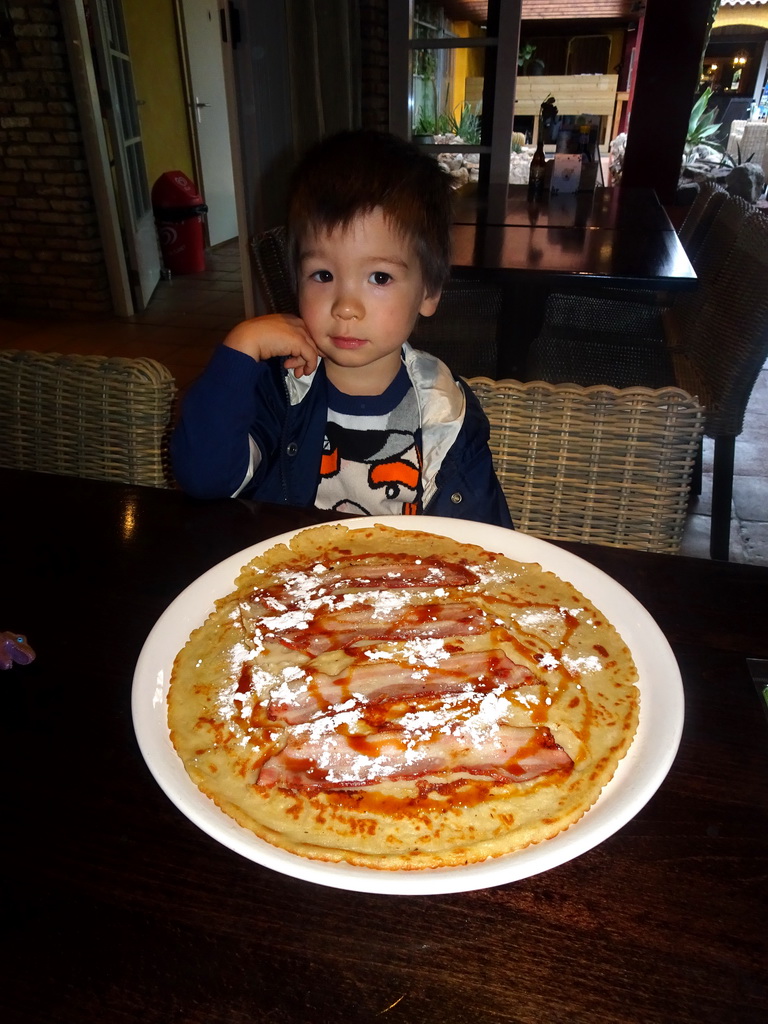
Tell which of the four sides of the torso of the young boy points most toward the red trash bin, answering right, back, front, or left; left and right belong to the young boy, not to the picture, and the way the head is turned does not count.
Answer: back

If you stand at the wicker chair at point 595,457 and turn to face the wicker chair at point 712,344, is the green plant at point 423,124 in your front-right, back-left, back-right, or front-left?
front-left

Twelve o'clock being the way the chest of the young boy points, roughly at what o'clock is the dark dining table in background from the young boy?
The dark dining table in background is roughly at 7 o'clock from the young boy.

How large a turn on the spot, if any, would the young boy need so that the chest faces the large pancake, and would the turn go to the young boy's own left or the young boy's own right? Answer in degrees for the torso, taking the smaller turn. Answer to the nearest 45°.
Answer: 0° — they already face it

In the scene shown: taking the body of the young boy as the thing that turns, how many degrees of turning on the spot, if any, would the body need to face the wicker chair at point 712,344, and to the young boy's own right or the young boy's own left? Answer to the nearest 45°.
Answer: approximately 135° to the young boy's own left

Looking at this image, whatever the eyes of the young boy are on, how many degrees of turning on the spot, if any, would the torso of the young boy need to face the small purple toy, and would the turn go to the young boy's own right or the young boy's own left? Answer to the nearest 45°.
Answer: approximately 45° to the young boy's own right

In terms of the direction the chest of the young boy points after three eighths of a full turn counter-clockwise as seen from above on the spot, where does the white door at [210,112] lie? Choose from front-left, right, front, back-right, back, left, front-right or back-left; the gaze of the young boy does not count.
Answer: front-left

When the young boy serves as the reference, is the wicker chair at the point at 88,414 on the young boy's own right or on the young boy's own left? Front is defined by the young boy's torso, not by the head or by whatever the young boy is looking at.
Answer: on the young boy's own right

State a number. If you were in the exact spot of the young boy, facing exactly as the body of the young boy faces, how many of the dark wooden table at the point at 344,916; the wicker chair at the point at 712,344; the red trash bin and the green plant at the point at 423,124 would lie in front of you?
1

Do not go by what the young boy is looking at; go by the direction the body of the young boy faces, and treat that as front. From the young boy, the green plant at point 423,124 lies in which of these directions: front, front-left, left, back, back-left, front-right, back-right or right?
back

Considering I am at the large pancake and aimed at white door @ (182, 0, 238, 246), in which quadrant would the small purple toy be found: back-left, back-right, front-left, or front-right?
front-left

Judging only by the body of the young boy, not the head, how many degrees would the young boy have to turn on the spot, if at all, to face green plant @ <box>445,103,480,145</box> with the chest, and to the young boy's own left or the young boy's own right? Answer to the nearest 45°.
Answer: approximately 180°

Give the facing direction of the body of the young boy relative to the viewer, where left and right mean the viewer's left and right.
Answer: facing the viewer

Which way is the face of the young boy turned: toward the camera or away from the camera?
toward the camera

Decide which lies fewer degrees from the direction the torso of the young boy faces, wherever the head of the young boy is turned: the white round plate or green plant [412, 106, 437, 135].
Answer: the white round plate
